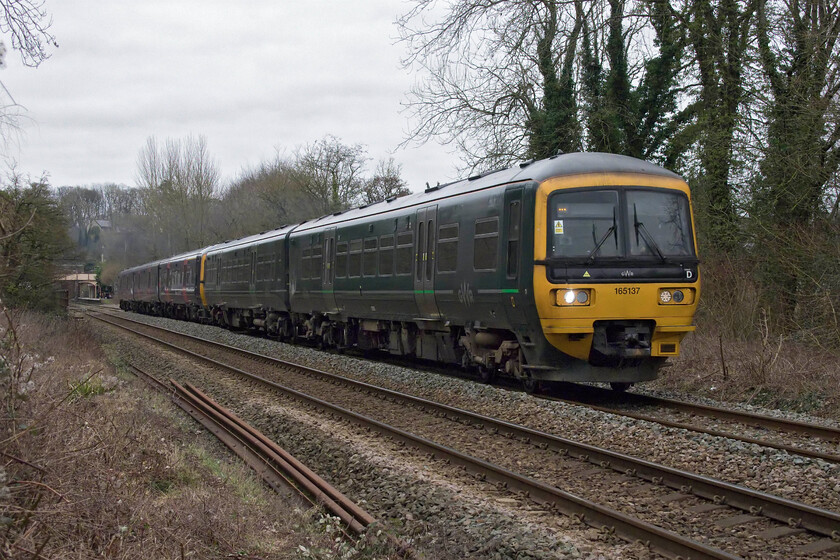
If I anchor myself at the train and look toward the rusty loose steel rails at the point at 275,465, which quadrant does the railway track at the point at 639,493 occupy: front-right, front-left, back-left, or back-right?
front-left

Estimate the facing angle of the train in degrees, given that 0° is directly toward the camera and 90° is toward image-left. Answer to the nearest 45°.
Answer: approximately 315°
